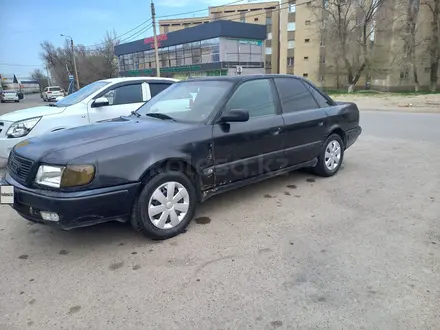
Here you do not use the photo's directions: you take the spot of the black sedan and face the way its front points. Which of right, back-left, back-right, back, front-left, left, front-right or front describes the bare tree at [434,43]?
back

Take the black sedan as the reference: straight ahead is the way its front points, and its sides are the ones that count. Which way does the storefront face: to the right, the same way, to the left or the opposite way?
the same way

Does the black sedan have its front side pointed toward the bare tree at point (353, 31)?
no

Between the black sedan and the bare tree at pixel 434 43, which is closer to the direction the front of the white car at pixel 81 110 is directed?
the black sedan

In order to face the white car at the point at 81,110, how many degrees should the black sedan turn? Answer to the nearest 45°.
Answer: approximately 90° to its right

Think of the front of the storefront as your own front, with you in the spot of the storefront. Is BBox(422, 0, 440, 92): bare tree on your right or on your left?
on your left

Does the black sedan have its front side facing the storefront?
no

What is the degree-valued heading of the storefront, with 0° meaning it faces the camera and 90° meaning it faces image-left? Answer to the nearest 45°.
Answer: approximately 45°

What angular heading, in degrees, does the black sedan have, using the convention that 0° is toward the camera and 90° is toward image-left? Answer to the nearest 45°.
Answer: approximately 45°

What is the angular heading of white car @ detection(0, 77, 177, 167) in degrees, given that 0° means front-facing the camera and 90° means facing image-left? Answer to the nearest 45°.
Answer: approximately 45°

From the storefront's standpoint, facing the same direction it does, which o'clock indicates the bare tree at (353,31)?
The bare tree is roughly at 9 o'clock from the storefront.

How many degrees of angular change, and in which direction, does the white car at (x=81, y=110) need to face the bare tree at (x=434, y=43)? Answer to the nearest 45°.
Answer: approximately 180°

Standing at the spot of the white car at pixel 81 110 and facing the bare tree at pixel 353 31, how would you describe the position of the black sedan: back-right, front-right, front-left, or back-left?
back-right

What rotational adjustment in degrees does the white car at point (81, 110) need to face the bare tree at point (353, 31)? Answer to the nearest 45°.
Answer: approximately 180°

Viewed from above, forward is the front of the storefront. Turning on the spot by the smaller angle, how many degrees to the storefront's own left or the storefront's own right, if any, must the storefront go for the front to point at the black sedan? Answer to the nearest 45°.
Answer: approximately 45° to the storefront's own left

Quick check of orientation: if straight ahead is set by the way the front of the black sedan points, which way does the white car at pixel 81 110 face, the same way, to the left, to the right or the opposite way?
the same way
